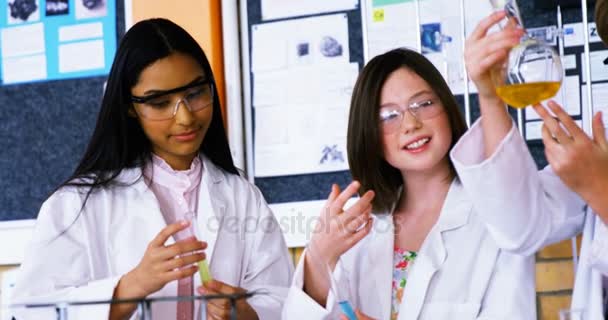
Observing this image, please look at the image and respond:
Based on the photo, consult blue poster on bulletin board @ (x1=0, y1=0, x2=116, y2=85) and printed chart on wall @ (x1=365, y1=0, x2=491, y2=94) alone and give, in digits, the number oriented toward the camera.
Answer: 2

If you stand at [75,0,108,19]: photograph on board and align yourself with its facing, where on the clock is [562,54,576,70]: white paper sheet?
The white paper sheet is roughly at 10 o'clock from the photograph on board.

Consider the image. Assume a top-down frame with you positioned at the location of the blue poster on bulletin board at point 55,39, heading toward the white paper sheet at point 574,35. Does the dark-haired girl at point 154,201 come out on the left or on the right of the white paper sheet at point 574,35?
right

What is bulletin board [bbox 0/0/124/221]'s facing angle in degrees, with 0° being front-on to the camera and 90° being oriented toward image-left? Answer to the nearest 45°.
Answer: approximately 0°

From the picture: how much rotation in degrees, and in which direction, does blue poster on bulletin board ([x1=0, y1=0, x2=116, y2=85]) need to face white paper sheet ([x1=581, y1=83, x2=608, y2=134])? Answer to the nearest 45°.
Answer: approximately 45° to its left

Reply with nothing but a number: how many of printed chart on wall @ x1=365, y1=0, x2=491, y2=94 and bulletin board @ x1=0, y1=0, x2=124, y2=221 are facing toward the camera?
2

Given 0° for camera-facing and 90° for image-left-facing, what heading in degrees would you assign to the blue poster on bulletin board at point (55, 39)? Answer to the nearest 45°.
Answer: approximately 0°
